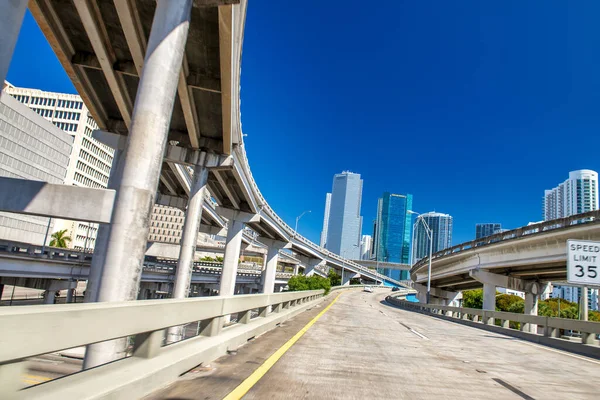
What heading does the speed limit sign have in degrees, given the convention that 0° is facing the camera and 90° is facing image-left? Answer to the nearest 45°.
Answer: approximately 0°

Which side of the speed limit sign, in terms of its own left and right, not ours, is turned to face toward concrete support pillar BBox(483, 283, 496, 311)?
back

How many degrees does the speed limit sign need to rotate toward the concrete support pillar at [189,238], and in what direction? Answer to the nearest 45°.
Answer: approximately 90° to its right

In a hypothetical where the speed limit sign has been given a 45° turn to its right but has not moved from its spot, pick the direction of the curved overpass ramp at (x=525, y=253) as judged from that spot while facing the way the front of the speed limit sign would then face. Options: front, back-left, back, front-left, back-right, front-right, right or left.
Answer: back-right

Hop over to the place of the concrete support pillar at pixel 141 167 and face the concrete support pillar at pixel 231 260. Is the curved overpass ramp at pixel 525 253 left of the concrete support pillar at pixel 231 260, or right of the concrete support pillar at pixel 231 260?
right

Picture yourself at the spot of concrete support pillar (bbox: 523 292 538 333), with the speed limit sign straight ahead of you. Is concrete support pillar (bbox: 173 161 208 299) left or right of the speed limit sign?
right

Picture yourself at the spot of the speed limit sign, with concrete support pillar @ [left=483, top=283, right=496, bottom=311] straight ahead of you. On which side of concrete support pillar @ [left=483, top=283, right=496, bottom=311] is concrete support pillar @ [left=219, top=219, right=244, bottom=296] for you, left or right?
left

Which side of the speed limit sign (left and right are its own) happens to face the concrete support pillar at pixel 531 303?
back
